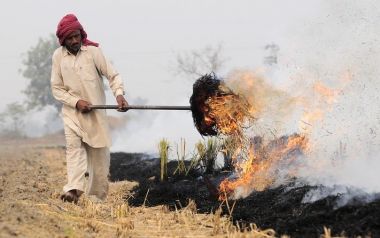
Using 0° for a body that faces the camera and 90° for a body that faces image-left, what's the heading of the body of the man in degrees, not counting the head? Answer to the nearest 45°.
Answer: approximately 0°
